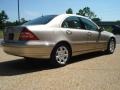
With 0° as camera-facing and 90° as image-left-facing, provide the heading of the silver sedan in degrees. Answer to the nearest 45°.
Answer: approximately 225°
